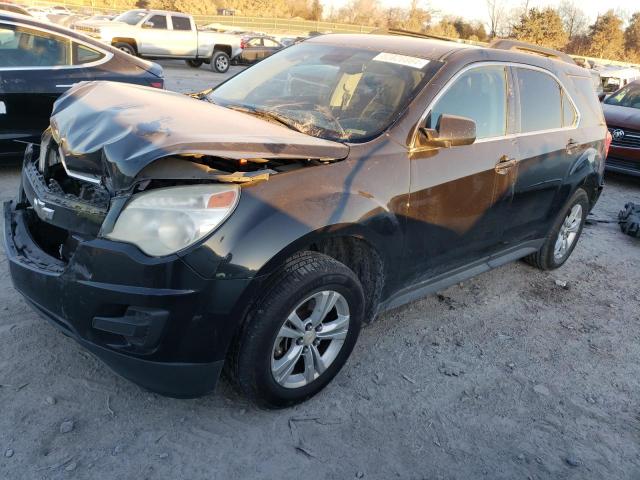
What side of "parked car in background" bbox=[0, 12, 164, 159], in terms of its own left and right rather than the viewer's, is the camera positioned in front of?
left

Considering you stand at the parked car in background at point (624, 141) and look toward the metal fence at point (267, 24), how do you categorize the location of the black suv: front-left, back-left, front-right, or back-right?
back-left

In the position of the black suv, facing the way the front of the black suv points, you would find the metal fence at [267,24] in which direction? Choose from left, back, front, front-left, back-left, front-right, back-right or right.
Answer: back-right

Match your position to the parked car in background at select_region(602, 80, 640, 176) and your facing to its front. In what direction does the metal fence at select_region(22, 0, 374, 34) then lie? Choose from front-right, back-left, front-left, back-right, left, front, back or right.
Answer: right

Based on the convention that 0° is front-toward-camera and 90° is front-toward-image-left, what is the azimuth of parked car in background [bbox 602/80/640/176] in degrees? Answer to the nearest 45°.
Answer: approximately 45°

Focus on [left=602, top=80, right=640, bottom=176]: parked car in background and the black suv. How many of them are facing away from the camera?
0

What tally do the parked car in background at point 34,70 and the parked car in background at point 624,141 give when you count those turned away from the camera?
0

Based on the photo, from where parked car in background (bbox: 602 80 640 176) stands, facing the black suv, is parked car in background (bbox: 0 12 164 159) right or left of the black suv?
right

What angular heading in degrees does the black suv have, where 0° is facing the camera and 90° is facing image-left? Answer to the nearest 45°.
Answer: approximately 45°

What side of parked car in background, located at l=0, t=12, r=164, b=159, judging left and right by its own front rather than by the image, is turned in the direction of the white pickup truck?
right

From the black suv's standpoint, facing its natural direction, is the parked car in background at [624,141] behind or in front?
behind

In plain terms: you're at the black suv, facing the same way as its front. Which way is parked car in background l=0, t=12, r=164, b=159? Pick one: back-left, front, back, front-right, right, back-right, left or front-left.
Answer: right
